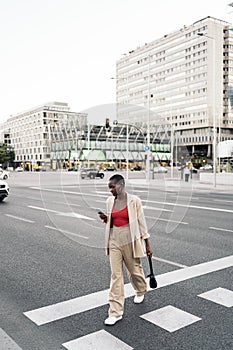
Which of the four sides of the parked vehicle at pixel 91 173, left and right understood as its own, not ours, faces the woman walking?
right

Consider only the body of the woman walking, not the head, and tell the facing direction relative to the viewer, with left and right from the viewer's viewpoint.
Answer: facing the viewer and to the left of the viewer

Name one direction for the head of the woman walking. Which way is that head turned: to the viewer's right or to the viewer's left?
to the viewer's left

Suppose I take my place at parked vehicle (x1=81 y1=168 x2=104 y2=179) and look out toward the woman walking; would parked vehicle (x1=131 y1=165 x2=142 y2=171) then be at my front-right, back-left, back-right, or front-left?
back-left

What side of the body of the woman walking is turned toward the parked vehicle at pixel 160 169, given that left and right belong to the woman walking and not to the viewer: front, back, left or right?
back

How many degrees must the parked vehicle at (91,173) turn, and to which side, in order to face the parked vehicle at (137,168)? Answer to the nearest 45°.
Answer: approximately 45° to its left

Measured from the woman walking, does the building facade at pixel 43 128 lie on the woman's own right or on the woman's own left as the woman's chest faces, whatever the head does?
on the woman's own right

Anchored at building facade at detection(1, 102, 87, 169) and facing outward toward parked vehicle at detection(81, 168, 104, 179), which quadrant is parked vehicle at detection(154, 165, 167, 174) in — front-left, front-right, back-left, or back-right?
front-left

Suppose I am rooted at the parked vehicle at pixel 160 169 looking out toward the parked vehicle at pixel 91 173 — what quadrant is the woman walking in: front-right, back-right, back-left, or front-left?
front-left

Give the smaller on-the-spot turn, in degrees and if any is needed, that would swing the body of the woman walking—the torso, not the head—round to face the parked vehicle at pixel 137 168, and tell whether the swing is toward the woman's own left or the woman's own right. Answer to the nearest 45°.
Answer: approximately 135° to the woman's own right
